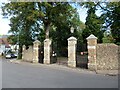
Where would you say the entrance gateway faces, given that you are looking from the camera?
facing the viewer and to the left of the viewer

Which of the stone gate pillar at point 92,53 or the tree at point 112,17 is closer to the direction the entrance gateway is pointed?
the stone gate pillar

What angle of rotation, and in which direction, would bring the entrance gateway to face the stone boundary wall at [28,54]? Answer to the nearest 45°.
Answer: approximately 90° to its right

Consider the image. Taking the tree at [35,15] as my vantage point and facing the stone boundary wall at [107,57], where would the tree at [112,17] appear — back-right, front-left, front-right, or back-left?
front-left

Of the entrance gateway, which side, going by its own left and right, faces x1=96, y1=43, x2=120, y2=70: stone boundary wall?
left

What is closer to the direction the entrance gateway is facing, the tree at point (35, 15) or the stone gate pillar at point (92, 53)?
the stone gate pillar

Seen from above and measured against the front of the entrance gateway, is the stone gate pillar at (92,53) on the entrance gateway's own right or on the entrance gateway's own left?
on the entrance gateway's own left
